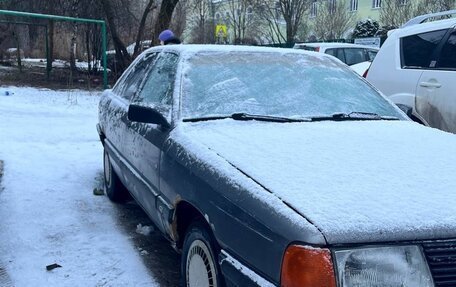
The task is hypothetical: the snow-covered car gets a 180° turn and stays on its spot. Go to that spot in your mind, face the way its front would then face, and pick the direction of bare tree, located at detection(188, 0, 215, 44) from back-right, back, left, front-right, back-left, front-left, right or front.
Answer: front-right

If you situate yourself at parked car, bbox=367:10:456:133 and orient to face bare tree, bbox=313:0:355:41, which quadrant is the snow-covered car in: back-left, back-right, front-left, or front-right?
back-left

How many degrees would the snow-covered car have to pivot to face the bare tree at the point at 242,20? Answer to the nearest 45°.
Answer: approximately 135° to its left

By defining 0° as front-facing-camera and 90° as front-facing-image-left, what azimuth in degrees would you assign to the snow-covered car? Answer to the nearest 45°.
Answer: approximately 315°

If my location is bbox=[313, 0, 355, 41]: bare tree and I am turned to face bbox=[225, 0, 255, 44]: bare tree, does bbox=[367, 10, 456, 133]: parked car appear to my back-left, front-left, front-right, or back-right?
back-left

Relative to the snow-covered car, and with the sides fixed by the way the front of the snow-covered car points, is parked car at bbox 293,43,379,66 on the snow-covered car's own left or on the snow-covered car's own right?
on the snow-covered car's own left

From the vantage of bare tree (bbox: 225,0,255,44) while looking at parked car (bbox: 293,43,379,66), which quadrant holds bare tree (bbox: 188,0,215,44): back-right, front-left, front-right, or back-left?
back-right

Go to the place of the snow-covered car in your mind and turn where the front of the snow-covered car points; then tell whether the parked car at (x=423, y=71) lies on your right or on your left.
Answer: on your left

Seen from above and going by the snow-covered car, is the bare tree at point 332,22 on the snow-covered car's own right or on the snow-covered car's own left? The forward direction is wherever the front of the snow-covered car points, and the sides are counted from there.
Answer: on the snow-covered car's own left
